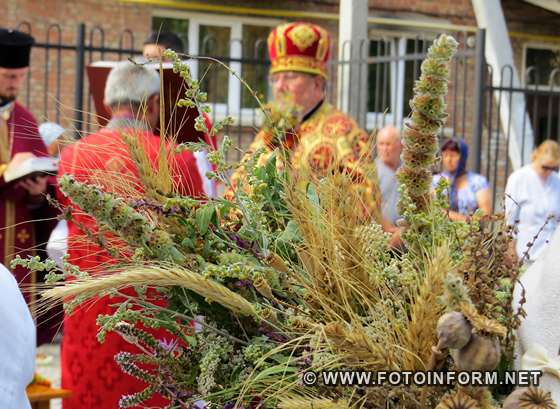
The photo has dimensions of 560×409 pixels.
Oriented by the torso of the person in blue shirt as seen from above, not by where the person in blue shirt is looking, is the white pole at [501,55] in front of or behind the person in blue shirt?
behind

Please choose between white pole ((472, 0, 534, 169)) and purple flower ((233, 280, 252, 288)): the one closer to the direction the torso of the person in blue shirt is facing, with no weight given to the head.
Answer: the purple flower

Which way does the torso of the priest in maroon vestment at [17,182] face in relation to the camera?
toward the camera

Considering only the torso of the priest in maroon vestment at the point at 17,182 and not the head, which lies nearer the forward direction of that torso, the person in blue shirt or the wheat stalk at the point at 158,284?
the wheat stalk

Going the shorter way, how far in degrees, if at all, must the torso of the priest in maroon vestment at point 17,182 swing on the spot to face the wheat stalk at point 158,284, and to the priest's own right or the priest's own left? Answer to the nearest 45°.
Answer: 0° — they already face it

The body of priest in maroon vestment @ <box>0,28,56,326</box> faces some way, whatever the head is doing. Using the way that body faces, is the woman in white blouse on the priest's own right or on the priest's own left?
on the priest's own left

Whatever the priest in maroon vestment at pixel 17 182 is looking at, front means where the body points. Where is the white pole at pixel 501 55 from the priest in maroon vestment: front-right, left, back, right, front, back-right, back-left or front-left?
back-left

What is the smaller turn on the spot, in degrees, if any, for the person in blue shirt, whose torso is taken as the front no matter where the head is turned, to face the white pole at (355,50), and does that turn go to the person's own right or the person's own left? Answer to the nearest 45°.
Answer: approximately 135° to the person's own right

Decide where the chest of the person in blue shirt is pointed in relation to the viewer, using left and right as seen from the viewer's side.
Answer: facing the viewer and to the left of the viewer
